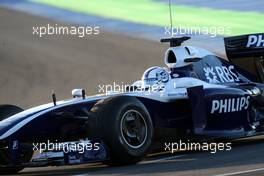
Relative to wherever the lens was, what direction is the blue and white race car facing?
facing the viewer and to the left of the viewer
